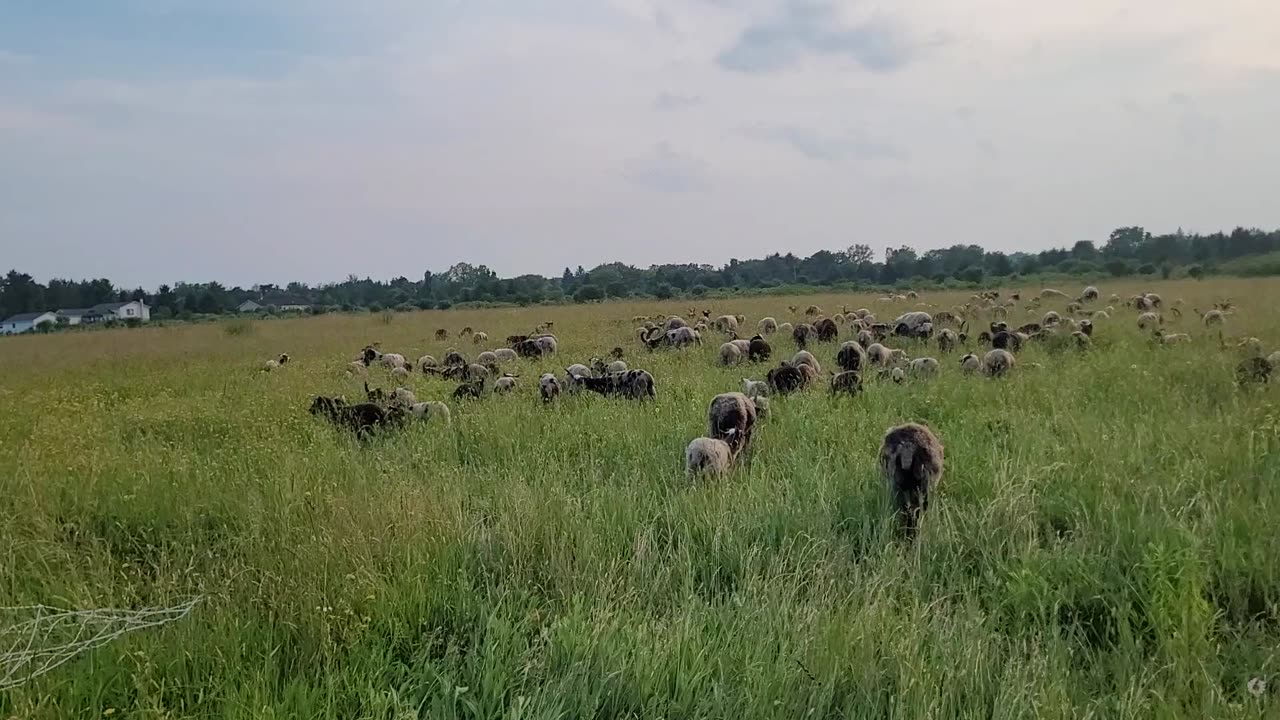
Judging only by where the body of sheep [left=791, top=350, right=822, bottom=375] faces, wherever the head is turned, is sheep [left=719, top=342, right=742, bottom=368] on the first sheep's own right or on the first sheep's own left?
on the first sheep's own left

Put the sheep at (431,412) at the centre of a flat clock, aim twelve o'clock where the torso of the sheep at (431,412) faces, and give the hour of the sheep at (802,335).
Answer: the sheep at (802,335) is roughly at 5 o'clock from the sheep at (431,412).

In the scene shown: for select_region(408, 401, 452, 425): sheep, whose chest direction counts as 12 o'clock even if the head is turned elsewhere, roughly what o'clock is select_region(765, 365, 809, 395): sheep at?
select_region(765, 365, 809, 395): sheep is roughly at 6 o'clock from select_region(408, 401, 452, 425): sheep.

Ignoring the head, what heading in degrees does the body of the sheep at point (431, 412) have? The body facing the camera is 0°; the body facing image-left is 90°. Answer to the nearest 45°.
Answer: approximately 90°

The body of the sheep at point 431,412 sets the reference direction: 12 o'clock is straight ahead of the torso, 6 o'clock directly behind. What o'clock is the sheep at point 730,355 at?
the sheep at point 730,355 is roughly at 5 o'clock from the sheep at point 431,412.
